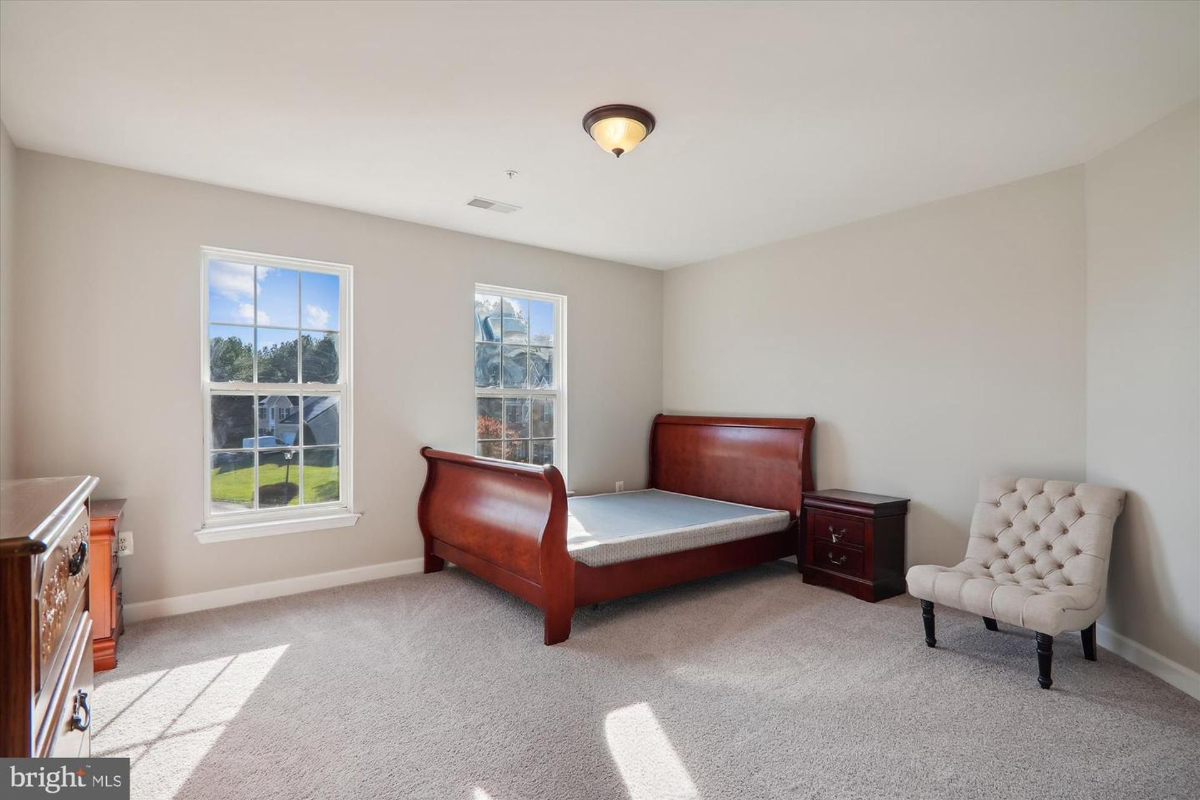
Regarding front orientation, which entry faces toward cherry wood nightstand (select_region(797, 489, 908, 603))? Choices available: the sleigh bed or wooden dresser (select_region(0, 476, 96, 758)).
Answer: the wooden dresser

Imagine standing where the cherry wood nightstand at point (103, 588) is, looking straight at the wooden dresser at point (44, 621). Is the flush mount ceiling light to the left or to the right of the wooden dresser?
left

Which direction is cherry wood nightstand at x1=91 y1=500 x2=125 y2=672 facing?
to the viewer's right

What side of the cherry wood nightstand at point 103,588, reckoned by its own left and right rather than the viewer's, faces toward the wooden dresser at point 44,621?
right

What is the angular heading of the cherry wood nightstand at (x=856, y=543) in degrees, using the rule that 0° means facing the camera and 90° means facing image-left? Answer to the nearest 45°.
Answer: approximately 45°

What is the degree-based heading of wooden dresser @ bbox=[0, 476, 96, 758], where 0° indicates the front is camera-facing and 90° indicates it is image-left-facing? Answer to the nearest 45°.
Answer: approximately 270°
